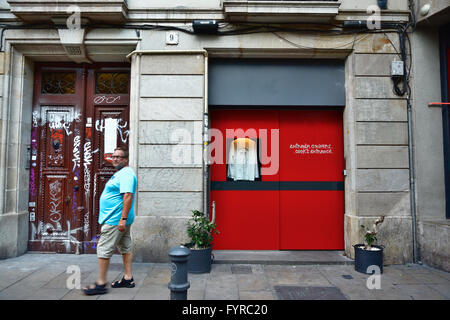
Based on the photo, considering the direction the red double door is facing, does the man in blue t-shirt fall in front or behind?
in front

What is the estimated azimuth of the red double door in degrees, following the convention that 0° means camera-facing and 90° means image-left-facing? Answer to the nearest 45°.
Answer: approximately 0°
